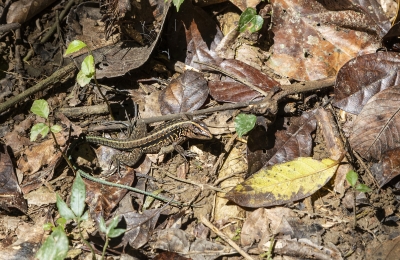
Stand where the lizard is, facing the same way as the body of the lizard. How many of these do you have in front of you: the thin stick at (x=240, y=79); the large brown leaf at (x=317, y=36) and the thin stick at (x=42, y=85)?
2

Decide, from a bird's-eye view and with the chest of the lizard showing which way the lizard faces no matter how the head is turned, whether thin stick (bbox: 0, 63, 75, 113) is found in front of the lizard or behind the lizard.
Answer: behind

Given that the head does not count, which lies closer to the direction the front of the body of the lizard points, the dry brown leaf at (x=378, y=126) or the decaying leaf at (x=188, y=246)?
the dry brown leaf

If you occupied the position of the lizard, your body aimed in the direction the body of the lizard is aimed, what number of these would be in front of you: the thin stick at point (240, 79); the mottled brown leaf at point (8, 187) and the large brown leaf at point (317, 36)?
2

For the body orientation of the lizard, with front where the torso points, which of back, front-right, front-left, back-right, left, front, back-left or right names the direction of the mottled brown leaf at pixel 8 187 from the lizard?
back

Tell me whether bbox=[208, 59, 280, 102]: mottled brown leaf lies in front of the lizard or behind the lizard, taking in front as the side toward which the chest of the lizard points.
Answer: in front

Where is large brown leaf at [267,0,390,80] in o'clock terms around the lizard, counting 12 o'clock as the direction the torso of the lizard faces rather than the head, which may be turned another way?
The large brown leaf is roughly at 12 o'clock from the lizard.

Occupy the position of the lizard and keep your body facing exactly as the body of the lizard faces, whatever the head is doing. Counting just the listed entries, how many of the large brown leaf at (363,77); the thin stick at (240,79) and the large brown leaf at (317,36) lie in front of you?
3

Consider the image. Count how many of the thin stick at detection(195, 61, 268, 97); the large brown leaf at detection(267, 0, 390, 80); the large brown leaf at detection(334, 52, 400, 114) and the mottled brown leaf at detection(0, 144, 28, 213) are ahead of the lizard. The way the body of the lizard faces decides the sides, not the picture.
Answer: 3

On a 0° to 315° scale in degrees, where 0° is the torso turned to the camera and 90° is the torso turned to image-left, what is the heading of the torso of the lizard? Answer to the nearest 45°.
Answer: approximately 270°

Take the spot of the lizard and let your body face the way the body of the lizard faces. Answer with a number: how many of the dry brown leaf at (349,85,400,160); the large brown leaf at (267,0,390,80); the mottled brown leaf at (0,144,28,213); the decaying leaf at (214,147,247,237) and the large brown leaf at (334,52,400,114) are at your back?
1

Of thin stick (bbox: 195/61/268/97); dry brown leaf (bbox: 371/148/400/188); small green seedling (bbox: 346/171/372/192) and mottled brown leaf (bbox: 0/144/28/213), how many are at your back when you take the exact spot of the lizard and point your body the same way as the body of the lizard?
1

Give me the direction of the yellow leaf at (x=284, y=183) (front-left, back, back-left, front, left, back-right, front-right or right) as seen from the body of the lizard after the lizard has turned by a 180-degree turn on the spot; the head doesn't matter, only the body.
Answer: back-left
